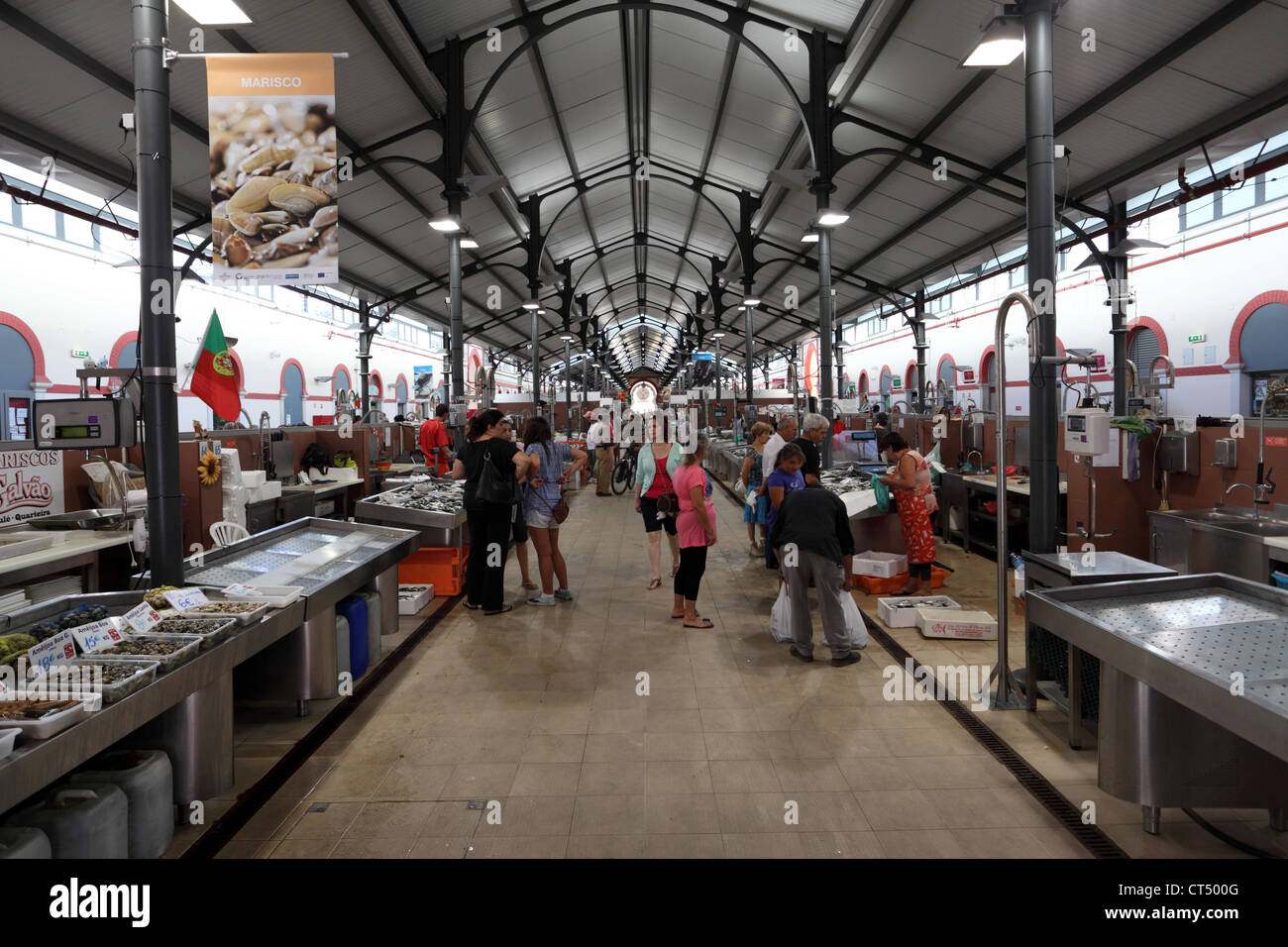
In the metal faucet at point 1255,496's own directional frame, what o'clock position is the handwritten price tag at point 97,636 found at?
The handwritten price tag is roughly at 10 o'clock from the metal faucet.

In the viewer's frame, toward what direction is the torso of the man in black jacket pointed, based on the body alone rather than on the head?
away from the camera

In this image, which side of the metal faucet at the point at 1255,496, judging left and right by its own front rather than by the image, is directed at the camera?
left

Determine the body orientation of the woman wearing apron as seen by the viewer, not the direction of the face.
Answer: to the viewer's left

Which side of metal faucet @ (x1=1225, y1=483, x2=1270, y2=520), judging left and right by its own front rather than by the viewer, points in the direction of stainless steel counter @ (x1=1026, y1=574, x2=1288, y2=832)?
left

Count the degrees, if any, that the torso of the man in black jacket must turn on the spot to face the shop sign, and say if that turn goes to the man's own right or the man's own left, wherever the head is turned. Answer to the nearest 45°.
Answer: approximately 90° to the man's own left

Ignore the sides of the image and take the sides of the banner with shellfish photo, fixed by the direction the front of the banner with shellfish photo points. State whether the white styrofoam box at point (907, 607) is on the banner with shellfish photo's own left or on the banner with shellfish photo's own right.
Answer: on the banner with shellfish photo's own left
